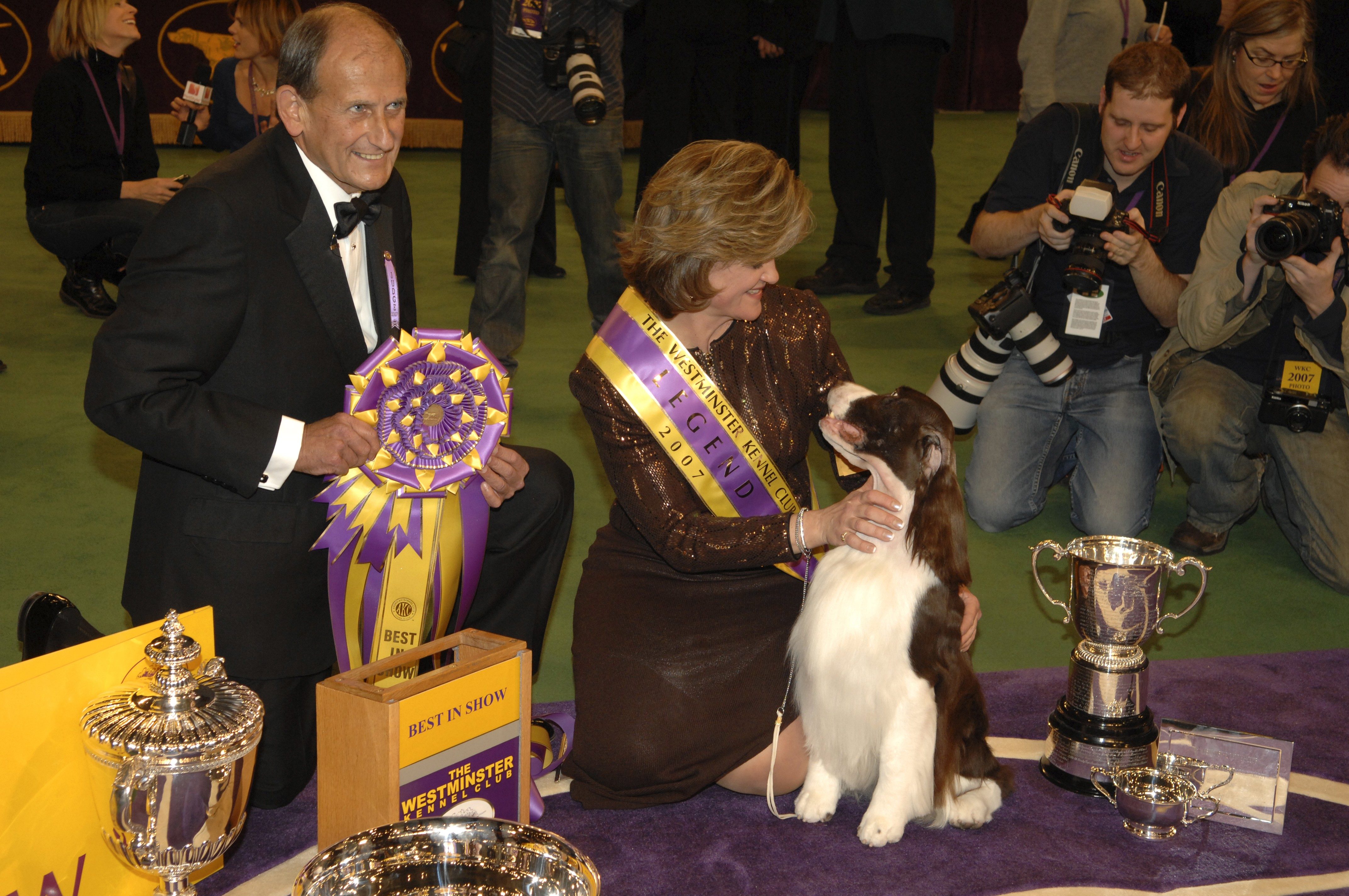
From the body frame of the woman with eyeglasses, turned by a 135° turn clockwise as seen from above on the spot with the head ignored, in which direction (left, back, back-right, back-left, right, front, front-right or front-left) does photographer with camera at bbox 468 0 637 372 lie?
front

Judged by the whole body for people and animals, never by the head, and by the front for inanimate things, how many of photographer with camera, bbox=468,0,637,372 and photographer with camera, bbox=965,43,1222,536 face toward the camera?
2

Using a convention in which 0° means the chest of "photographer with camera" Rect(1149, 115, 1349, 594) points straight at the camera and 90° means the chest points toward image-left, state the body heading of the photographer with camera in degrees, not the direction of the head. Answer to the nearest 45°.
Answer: approximately 45°

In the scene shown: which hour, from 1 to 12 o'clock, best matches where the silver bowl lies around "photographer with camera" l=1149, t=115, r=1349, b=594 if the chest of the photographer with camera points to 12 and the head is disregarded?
The silver bowl is roughly at 11 o'clock from the photographer with camera.

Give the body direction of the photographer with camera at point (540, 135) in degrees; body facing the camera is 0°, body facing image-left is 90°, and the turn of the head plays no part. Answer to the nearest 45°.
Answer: approximately 0°

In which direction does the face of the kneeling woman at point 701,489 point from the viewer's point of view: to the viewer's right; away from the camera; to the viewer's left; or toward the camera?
to the viewer's right

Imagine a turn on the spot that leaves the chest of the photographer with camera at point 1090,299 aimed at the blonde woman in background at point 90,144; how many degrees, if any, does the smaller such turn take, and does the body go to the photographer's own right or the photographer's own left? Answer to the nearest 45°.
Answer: approximately 90° to the photographer's own right

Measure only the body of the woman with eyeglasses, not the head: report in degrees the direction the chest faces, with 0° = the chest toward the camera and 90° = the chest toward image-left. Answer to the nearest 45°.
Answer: approximately 315°

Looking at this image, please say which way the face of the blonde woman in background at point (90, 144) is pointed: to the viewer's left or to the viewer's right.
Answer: to the viewer's right

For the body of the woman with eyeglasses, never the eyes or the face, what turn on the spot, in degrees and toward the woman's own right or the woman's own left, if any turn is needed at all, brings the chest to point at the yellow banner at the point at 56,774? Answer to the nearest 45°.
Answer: approximately 45° to the woman's own right

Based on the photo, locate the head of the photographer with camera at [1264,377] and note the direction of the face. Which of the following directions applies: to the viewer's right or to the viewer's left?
to the viewer's left
